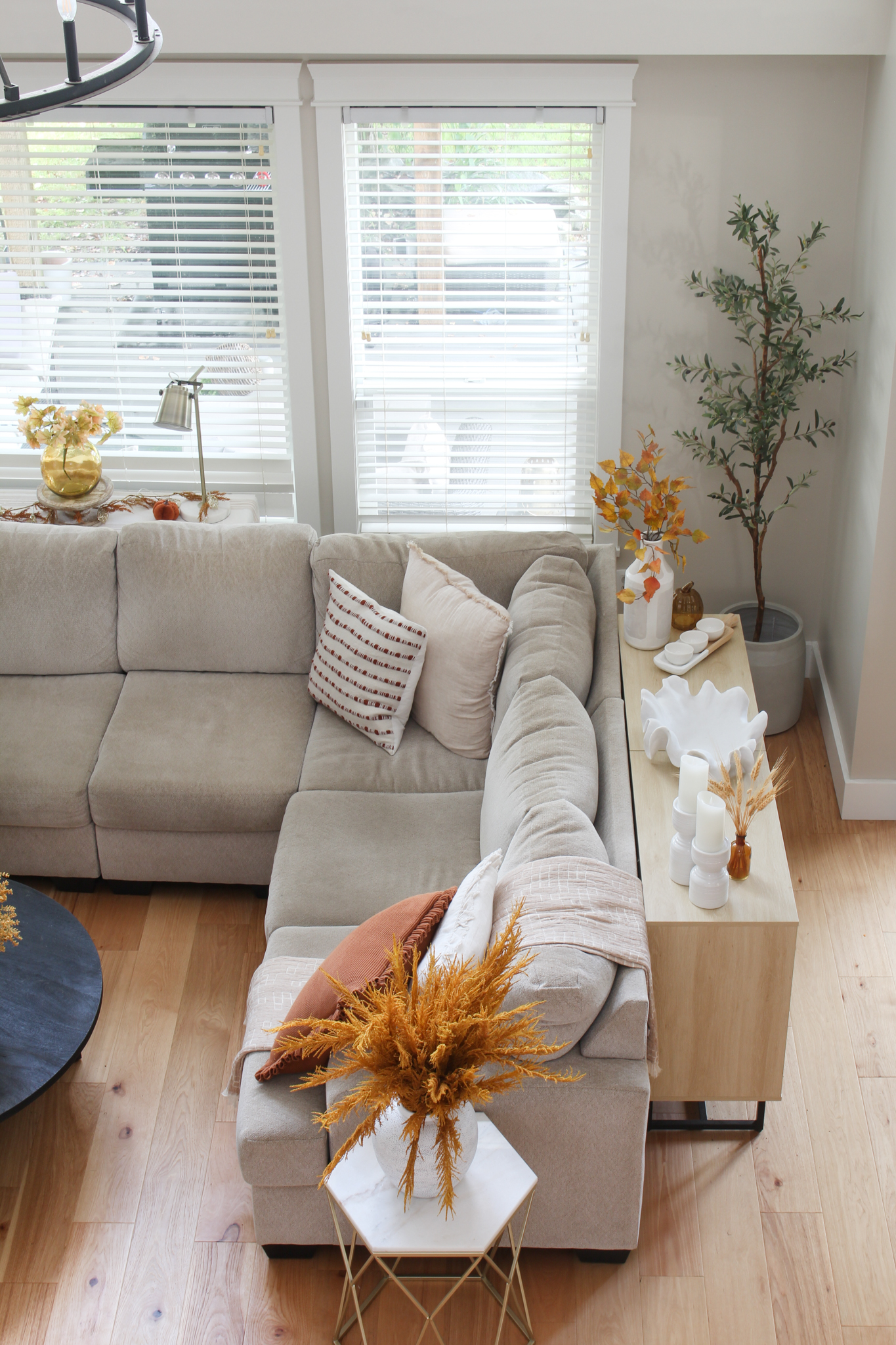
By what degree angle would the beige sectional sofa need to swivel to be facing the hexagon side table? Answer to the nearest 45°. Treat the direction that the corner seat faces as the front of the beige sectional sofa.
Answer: approximately 45° to its left

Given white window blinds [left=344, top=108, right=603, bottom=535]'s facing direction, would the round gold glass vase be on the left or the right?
on its right

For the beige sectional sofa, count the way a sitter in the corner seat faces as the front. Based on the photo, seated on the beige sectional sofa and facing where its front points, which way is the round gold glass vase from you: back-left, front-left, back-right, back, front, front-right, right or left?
right

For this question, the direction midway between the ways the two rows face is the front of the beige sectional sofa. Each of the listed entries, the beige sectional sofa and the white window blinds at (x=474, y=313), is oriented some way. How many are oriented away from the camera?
0

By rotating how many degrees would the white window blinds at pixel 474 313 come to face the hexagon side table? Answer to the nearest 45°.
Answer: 0° — it already faces it

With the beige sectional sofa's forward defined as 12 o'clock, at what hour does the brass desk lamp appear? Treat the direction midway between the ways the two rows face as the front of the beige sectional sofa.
The brass desk lamp is roughly at 4 o'clock from the beige sectional sofa.

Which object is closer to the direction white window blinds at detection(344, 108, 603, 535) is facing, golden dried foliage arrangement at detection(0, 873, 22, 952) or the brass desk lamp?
the golden dried foliage arrangement

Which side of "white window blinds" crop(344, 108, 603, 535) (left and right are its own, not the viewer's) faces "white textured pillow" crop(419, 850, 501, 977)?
front

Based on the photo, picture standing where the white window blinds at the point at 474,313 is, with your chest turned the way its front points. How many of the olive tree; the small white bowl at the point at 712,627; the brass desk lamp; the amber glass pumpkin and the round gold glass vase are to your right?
2

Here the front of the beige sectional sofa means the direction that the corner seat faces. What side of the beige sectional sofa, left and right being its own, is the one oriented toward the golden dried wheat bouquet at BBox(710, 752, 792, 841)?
left

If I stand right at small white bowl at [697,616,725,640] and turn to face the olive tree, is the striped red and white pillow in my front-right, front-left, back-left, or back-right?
back-left

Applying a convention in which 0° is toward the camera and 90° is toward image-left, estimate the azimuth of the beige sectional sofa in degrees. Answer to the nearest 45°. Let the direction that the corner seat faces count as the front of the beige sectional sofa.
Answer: approximately 45°

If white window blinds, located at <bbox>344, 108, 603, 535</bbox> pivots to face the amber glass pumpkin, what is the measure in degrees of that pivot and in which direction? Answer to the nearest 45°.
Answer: approximately 45° to its left

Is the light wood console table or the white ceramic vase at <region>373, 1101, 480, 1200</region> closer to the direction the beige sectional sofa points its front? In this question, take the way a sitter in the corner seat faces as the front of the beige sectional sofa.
the white ceramic vase

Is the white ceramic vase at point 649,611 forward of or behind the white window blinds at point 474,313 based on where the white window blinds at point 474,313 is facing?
forward
